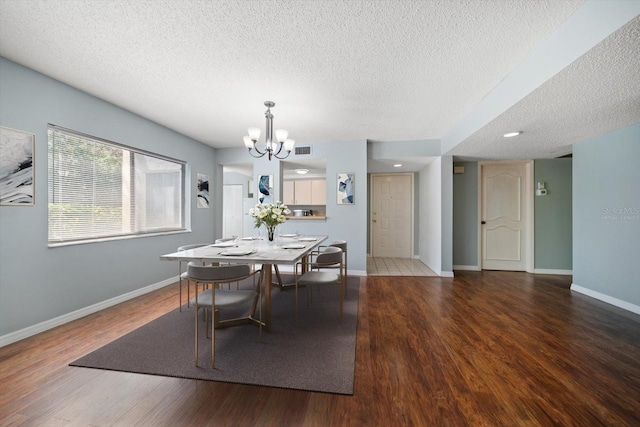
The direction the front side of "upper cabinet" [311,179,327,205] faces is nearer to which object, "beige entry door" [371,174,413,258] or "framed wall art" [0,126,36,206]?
the framed wall art

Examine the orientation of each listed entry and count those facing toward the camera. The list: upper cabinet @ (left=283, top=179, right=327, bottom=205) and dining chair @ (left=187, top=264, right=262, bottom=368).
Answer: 1

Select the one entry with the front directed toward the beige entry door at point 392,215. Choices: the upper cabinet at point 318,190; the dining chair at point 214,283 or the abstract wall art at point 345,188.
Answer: the dining chair

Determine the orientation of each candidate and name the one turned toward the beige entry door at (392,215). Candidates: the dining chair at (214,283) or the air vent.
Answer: the dining chair

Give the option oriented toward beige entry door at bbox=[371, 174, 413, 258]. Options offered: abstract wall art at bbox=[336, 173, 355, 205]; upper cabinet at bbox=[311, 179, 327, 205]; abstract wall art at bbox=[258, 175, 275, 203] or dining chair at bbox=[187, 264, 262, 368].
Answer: the dining chair

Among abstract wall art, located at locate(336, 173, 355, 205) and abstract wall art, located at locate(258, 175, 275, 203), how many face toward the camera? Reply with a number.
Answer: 2

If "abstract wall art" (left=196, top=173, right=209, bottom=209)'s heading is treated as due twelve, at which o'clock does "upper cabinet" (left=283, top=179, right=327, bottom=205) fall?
The upper cabinet is roughly at 10 o'clock from the abstract wall art.

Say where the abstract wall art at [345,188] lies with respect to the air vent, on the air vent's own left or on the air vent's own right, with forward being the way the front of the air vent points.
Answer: on the air vent's own left

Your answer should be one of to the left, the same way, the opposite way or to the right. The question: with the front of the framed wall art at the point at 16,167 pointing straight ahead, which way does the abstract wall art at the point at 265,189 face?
to the right

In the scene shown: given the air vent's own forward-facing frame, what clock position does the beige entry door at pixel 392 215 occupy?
The beige entry door is roughly at 8 o'clock from the air vent.

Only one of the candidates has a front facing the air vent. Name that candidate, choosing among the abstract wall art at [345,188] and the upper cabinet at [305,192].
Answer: the upper cabinet

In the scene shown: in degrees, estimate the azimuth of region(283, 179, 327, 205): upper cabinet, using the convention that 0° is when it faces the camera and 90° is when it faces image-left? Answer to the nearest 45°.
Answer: approximately 0°
